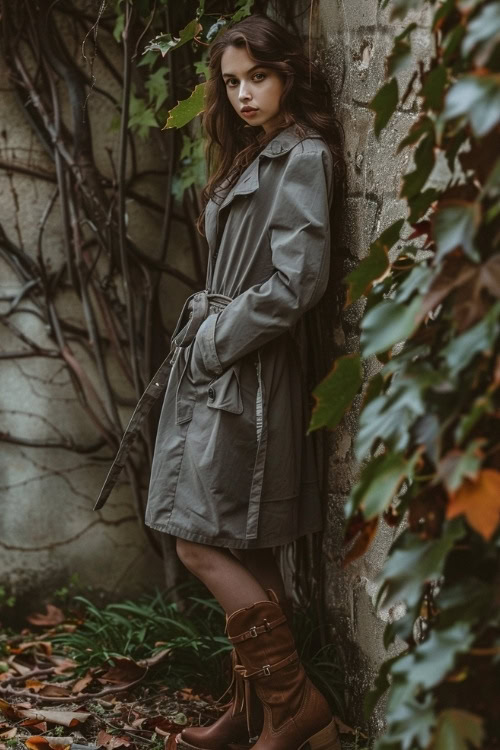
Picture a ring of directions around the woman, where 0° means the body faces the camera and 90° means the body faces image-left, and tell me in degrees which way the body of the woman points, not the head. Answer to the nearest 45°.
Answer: approximately 90°

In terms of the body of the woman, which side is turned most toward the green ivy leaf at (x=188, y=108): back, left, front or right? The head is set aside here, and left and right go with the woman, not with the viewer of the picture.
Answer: right

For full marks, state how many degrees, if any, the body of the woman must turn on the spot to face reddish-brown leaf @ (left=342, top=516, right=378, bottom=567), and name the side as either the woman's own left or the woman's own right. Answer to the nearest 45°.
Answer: approximately 90° to the woman's own left

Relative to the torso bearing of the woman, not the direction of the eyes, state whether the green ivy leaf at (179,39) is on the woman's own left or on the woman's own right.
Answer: on the woman's own right

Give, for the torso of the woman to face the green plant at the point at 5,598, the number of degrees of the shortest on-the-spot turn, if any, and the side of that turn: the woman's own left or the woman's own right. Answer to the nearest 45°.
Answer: approximately 45° to the woman's own right
